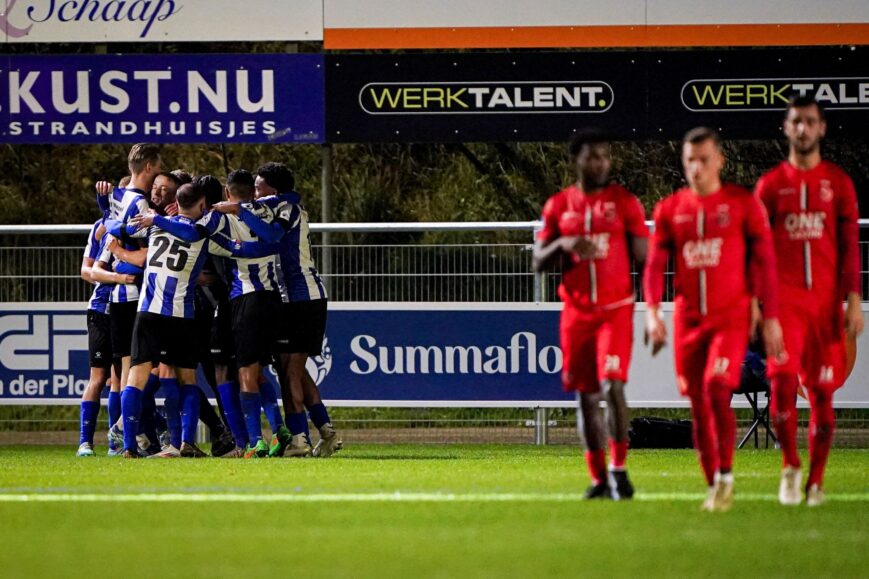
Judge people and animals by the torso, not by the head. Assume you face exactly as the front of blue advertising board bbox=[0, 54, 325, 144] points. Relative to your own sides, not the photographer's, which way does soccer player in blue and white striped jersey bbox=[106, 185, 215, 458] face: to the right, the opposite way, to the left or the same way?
the opposite way

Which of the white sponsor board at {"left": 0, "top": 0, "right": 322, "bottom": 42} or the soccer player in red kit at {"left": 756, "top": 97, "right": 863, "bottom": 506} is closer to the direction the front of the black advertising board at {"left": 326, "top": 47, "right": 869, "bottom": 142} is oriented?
the soccer player in red kit

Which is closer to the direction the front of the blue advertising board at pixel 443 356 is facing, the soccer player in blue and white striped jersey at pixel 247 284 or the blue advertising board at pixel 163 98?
the soccer player in blue and white striped jersey

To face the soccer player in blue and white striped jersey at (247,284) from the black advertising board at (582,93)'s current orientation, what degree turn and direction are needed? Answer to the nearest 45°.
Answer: approximately 45° to its right

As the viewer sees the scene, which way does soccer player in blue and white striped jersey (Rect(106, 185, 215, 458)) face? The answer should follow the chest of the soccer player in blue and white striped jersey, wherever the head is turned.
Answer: away from the camera

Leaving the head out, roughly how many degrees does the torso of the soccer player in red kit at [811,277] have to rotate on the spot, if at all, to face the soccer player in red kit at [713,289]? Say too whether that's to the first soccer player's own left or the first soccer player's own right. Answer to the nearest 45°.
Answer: approximately 45° to the first soccer player's own right

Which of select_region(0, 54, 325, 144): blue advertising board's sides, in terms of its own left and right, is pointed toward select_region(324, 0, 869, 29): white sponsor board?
left

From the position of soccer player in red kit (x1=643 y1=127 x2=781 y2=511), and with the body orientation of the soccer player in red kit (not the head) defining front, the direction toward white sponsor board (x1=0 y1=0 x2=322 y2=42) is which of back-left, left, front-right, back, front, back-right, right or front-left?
back-right

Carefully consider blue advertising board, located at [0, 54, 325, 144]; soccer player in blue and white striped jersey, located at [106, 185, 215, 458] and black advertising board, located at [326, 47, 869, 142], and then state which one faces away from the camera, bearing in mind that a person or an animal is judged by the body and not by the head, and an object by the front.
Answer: the soccer player in blue and white striped jersey
